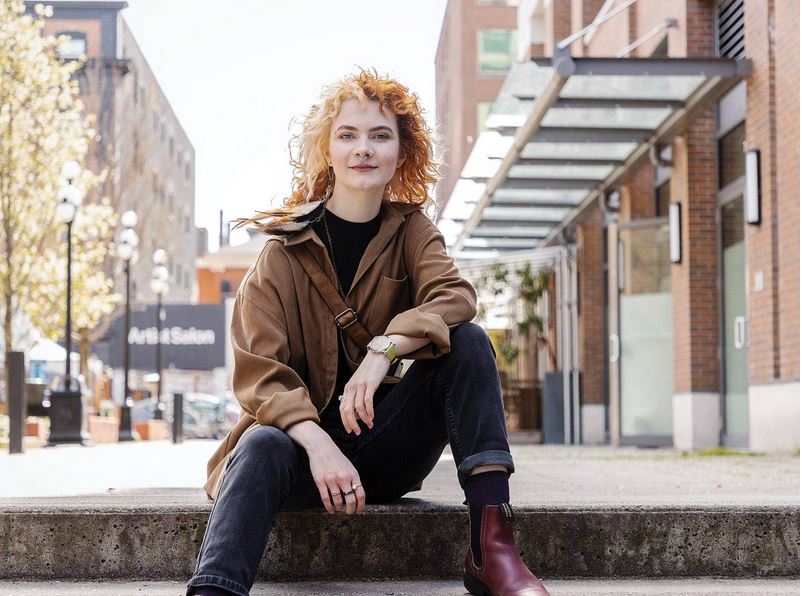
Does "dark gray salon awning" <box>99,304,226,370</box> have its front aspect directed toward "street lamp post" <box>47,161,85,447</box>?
yes

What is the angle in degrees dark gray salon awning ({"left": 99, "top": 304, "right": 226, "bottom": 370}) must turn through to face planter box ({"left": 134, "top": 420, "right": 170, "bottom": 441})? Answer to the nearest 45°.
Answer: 0° — it already faces it

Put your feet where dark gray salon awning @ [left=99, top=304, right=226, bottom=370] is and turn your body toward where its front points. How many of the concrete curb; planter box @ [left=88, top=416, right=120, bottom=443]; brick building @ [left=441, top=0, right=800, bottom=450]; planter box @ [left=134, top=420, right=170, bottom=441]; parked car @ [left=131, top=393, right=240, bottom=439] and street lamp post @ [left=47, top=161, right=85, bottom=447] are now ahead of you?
6

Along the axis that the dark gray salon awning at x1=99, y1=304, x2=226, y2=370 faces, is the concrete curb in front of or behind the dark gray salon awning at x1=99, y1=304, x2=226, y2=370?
in front

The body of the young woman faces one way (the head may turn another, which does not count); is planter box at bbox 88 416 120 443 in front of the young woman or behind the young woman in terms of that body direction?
behind

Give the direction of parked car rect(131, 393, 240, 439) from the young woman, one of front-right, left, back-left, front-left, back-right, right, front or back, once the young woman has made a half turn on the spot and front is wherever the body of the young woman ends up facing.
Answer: front

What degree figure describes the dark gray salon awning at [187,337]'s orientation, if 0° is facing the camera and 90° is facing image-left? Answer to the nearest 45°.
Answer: approximately 0°

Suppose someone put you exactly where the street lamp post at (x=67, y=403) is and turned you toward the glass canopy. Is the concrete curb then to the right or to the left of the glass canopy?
right

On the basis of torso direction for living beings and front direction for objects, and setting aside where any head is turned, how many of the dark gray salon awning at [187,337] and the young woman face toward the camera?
2

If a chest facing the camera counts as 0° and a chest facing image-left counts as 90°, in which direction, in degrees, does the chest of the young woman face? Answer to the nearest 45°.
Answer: approximately 0°
